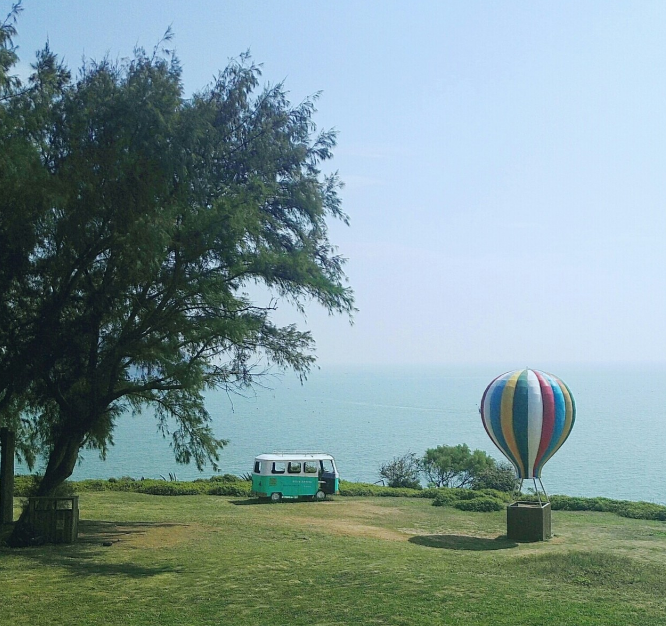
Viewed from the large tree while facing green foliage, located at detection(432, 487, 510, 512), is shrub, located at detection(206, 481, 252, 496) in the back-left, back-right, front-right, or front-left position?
front-left

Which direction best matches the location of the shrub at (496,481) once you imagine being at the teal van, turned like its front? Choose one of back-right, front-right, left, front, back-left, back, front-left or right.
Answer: front-left

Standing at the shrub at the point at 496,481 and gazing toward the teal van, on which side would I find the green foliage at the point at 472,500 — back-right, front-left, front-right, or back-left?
front-left

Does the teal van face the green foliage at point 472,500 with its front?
yes

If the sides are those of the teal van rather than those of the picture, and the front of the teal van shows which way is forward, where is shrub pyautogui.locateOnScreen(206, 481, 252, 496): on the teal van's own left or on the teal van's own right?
on the teal van's own left

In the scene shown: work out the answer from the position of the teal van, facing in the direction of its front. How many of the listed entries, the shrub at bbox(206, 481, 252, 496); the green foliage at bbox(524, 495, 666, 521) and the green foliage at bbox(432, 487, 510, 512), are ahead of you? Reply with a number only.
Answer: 2

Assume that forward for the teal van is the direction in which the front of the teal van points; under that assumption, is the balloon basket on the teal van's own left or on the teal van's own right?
on the teal van's own right

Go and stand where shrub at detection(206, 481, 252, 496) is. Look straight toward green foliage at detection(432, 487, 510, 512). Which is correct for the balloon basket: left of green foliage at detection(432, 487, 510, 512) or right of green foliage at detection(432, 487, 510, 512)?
right

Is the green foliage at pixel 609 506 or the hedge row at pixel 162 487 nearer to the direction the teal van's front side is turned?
the green foliage

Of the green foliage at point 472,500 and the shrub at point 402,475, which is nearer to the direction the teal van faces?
the green foliage

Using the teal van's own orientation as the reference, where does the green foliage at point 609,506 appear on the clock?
The green foliage is roughly at 12 o'clock from the teal van.

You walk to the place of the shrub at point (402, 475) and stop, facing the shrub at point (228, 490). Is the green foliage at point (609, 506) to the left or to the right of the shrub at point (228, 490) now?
left

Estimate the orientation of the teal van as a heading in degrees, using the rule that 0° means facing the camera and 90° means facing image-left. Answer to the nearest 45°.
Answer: approximately 270°

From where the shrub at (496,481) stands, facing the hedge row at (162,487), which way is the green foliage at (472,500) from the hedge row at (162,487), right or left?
left
